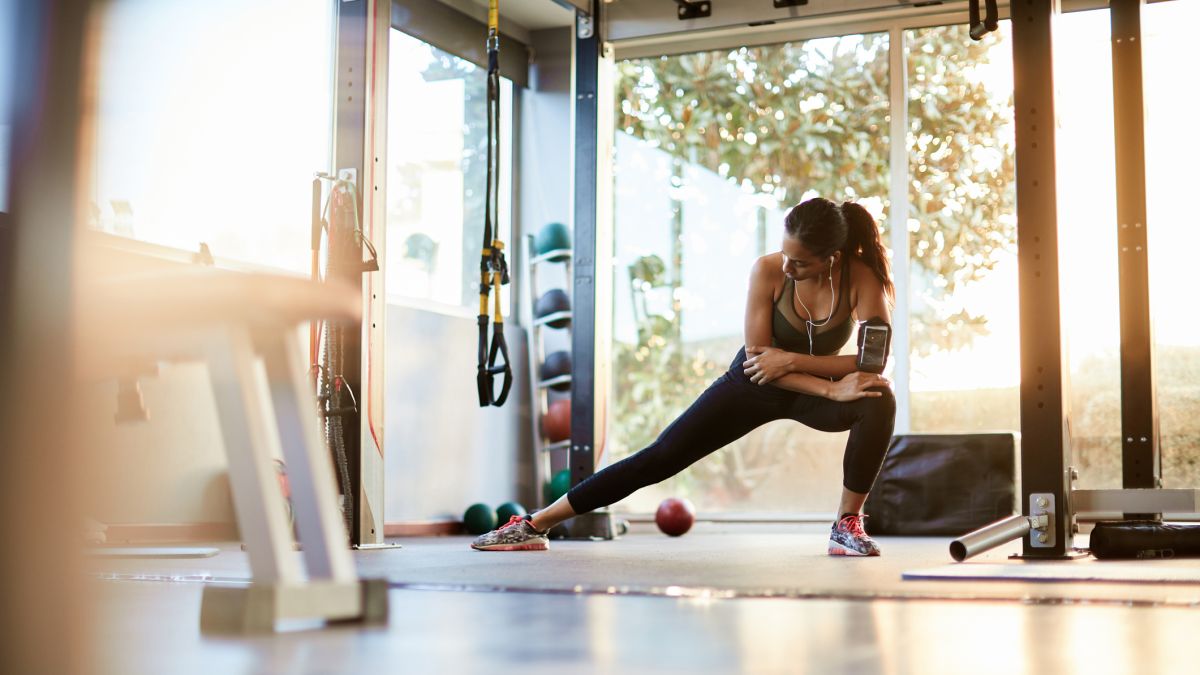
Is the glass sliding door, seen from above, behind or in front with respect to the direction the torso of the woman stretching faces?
behind

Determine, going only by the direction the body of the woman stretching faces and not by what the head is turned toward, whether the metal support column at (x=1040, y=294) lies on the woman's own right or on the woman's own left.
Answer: on the woman's own left

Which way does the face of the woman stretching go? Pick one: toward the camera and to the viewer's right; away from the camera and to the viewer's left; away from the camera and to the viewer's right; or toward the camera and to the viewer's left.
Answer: toward the camera and to the viewer's left

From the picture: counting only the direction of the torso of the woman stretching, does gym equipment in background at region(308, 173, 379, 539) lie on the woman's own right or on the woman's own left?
on the woman's own right

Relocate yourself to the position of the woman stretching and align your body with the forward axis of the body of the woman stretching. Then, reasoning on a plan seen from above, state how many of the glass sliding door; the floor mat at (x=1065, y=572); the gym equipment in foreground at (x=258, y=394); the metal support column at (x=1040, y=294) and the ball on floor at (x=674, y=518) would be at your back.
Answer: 2

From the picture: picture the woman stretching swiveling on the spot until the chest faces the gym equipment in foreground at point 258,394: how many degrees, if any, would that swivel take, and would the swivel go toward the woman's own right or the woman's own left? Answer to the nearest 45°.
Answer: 0° — they already face it

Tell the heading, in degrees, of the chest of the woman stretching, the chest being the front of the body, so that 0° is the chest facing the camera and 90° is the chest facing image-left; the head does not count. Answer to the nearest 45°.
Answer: approximately 0°

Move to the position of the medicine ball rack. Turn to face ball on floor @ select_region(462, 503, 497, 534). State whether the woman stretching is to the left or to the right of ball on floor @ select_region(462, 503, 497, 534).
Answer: left

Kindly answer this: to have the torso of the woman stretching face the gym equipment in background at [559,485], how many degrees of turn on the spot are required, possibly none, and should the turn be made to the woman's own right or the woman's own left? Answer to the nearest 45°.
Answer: approximately 135° to the woman's own right

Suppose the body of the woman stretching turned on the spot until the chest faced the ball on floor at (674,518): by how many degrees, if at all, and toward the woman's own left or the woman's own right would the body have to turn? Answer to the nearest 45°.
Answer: approximately 180°

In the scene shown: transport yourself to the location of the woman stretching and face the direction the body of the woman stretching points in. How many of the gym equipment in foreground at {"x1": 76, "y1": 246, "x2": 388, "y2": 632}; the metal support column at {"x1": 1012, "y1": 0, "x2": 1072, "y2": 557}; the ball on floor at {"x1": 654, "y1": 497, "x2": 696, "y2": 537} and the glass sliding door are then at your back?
2
